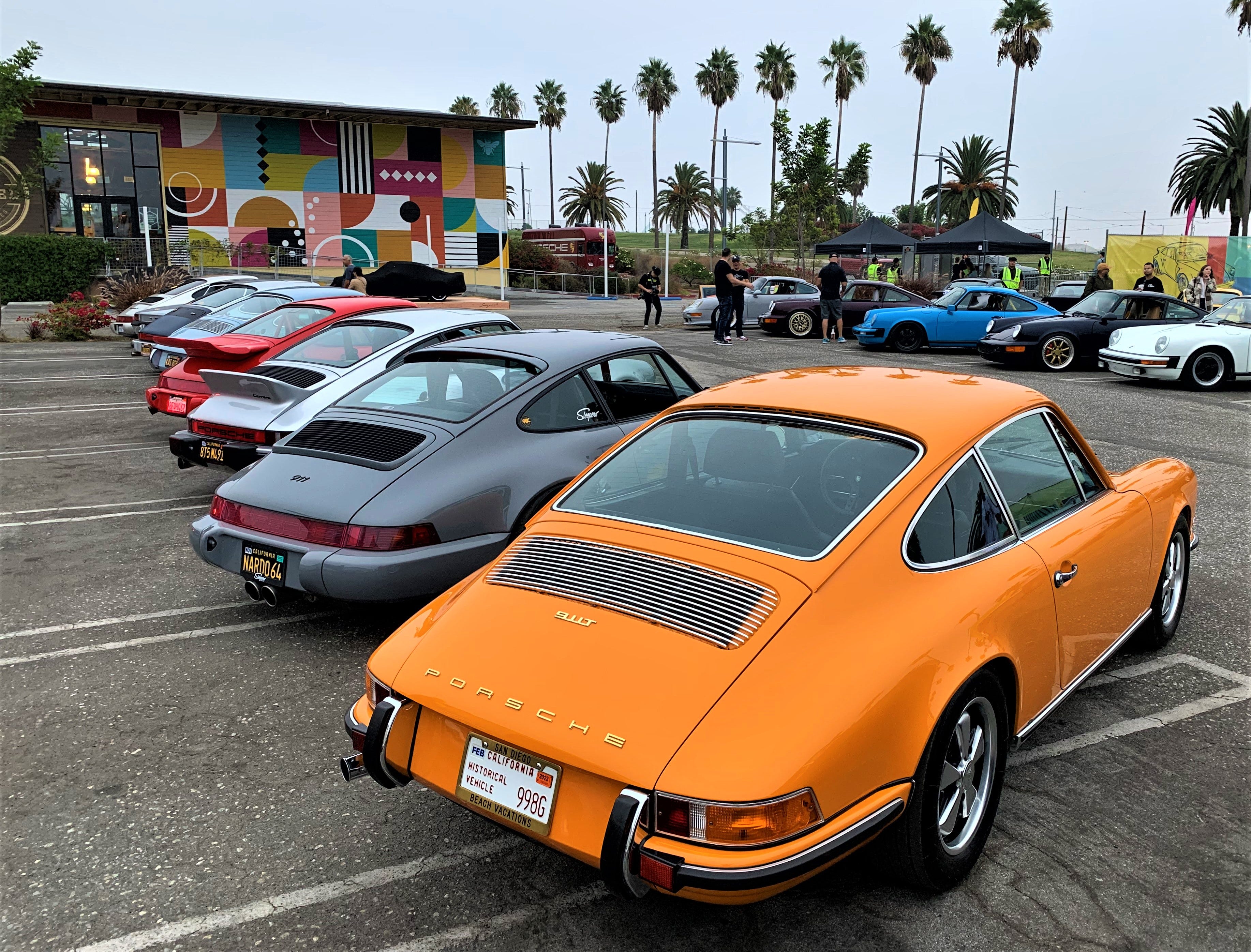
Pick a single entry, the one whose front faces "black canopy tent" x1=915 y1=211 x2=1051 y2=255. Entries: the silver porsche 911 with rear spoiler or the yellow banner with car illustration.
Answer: the silver porsche 911 with rear spoiler

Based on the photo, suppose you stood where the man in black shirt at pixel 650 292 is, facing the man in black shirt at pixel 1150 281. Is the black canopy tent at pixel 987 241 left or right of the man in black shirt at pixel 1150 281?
left

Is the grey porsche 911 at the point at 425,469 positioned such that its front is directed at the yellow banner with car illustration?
yes

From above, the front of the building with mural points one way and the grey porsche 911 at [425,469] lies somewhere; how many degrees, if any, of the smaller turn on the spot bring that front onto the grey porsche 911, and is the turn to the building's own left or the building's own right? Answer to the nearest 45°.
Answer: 0° — it already faces it

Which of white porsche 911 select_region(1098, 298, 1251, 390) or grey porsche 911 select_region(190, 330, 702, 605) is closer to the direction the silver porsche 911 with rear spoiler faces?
the white porsche 911

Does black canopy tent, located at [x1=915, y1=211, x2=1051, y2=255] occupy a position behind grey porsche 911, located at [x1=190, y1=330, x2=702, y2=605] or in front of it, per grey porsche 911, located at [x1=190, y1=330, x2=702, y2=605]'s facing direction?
in front

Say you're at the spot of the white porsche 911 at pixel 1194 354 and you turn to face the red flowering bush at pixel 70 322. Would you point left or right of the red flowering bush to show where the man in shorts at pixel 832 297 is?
right

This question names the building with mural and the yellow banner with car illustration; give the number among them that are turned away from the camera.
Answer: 0

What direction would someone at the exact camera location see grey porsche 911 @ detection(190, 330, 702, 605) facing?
facing away from the viewer and to the right of the viewer
